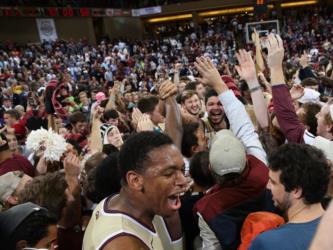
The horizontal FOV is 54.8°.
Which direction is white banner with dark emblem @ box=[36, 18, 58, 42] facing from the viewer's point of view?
toward the camera
